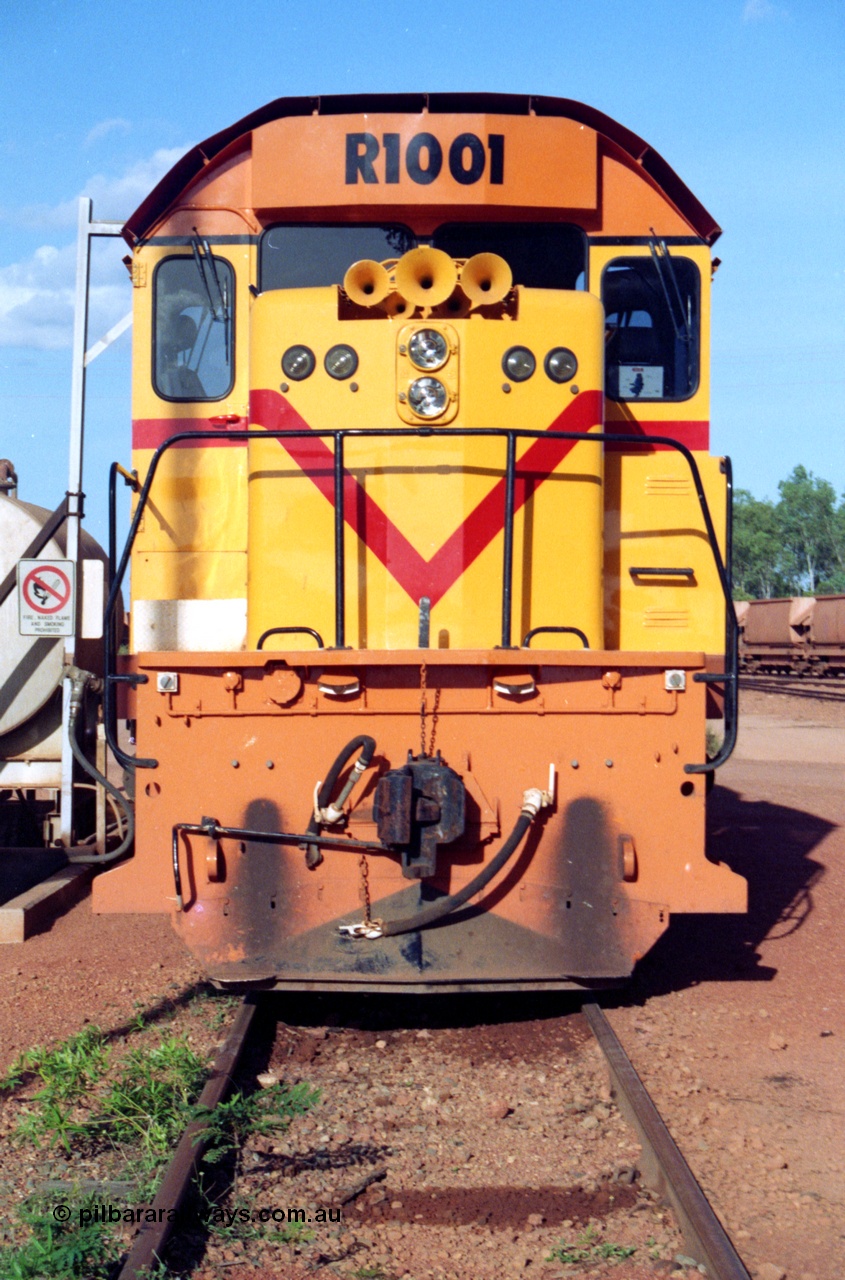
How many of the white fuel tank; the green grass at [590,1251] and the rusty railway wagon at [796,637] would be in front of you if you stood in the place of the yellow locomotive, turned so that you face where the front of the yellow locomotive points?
1

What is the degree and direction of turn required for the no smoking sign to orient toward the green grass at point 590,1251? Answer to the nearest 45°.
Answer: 0° — it already faces it

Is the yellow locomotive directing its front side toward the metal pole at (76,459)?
no

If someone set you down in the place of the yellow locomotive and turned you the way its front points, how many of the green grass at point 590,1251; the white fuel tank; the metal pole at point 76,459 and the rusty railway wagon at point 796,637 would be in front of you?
1

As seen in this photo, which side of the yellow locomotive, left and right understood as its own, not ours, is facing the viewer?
front

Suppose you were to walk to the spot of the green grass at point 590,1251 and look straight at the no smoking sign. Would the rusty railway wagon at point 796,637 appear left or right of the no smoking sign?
right

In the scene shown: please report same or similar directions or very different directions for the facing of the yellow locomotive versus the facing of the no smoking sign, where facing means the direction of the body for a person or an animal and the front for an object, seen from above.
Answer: same or similar directions

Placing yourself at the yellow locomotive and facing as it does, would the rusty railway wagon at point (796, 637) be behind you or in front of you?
behind

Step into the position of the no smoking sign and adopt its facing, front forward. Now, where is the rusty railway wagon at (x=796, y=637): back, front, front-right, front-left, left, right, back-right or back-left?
back-left

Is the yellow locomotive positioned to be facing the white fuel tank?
no

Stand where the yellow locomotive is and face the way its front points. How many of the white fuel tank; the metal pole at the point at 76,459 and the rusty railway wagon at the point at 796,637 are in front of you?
0

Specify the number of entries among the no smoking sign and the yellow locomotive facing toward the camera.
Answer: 2

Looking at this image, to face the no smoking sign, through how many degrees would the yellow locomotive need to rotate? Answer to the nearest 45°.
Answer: approximately 135° to its right
